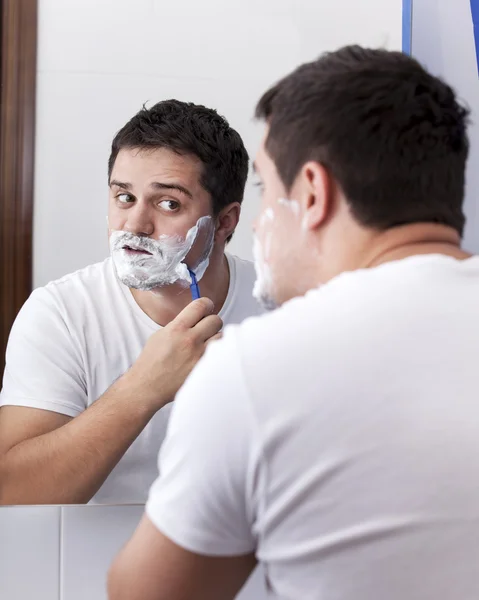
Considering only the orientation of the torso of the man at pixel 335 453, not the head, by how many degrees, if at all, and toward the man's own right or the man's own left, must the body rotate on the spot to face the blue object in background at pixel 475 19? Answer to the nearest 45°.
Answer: approximately 45° to the man's own right

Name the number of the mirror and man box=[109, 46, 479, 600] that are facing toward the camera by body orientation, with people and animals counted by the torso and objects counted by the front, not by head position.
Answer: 1

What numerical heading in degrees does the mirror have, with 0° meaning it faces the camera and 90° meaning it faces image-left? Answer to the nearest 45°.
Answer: approximately 0°

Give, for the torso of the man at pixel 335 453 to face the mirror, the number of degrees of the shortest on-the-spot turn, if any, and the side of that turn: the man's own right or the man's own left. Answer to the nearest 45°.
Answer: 0° — they already face it

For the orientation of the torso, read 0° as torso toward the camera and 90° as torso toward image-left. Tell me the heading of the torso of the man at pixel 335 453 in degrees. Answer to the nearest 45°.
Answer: approximately 135°

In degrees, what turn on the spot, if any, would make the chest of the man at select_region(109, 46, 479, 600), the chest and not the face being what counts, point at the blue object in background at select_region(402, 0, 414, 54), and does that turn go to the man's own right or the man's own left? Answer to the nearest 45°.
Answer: approximately 45° to the man's own right

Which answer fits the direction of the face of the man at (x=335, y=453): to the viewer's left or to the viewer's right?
to the viewer's left
